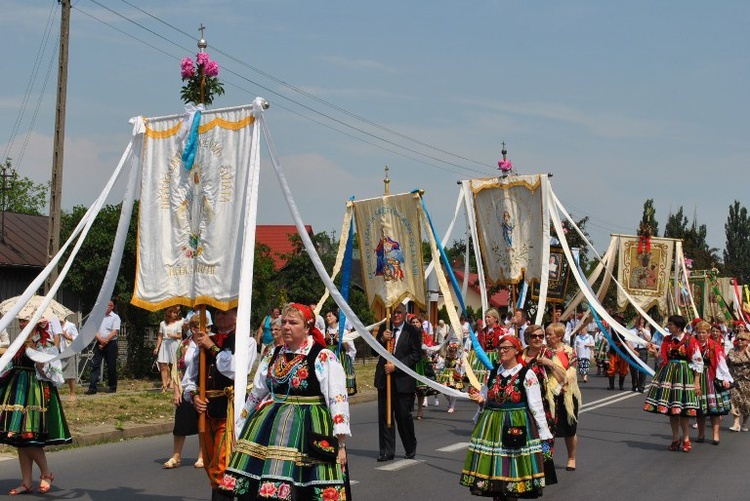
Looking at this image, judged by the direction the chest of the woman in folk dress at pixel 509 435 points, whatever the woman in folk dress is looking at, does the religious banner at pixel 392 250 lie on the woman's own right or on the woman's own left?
on the woman's own right

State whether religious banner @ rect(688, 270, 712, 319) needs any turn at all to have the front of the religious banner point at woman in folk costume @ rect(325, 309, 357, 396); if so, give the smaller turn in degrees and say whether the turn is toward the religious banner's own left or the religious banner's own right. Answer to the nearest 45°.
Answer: approximately 45° to the religious banner's own right

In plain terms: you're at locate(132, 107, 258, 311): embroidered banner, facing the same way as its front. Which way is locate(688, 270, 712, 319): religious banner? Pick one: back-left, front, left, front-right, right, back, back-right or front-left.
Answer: back-left

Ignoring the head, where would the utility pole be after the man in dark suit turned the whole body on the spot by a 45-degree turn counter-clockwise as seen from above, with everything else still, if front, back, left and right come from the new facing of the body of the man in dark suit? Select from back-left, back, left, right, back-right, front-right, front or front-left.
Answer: back-right

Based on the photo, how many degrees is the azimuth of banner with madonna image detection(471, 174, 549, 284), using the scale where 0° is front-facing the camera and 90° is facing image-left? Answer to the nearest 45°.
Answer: approximately 0°
